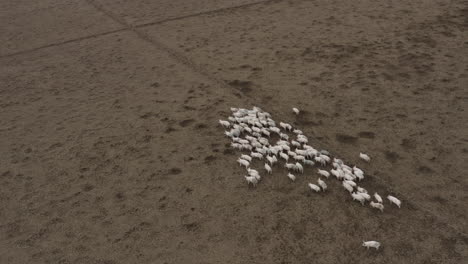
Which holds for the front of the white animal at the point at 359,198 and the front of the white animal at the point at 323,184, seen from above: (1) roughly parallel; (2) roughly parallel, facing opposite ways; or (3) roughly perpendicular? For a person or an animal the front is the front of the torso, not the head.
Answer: roughly parallel
